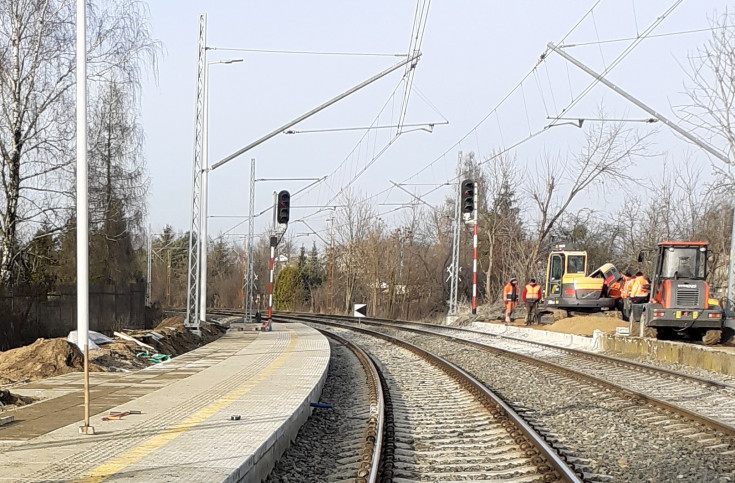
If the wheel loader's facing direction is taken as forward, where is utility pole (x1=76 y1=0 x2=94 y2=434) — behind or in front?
behind

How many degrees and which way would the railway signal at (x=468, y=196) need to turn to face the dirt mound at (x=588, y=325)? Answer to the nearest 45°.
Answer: approximately 45° to its left
